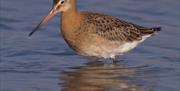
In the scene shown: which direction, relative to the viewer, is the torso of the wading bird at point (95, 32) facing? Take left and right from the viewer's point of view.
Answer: facing to the left of the viewer
